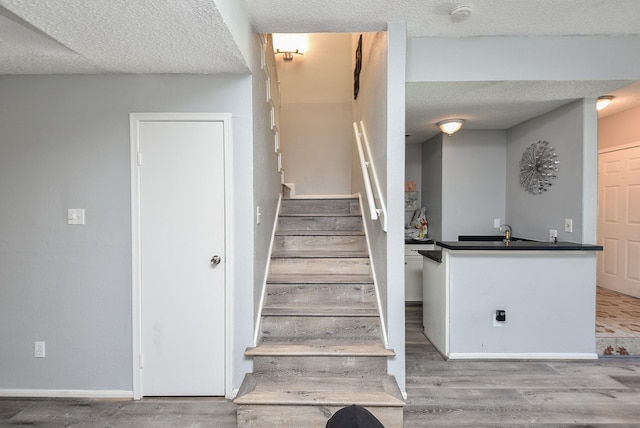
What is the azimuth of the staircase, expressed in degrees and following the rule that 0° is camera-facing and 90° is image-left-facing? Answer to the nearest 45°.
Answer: approximately 0°

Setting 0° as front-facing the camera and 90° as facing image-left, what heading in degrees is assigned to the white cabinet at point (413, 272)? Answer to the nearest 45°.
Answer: approximately 0°

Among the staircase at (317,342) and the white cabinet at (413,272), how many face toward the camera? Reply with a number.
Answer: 2

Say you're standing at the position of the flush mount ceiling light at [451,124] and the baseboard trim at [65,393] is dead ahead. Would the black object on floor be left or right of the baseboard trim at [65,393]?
left

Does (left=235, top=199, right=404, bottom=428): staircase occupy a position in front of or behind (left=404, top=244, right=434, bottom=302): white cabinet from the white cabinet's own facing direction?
in front

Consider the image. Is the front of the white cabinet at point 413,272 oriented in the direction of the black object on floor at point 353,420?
yes

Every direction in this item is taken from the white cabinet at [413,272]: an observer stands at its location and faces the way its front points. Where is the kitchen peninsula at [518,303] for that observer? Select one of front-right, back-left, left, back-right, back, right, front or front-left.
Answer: front-left

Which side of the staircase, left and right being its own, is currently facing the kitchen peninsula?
left
